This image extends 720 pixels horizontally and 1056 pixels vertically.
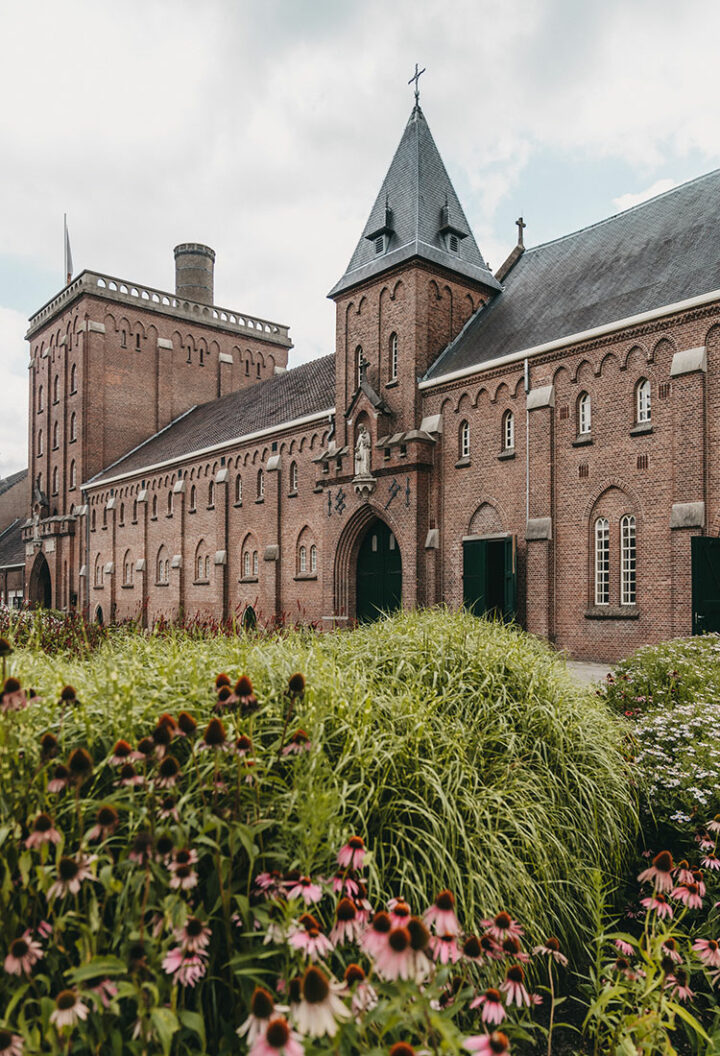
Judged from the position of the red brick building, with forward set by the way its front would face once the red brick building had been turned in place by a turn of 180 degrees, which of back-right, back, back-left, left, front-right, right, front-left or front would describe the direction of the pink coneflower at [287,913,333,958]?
back-right

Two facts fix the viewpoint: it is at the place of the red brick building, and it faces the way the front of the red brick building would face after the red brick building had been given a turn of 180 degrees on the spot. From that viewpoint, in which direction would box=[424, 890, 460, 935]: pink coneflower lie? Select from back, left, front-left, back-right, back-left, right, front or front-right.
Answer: back-right

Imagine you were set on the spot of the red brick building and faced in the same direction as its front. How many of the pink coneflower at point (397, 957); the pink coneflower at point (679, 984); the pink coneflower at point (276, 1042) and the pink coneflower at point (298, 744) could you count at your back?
0

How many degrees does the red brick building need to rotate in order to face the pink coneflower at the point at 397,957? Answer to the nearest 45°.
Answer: approximately 45° to its left

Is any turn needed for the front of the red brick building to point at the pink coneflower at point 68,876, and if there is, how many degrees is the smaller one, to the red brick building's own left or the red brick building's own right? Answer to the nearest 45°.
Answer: approximately 45° to the red brick building's own left

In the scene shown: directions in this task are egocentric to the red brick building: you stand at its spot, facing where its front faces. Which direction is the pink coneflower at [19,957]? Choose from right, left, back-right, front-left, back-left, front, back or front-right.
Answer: front-left

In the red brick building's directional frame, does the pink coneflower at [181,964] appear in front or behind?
in front

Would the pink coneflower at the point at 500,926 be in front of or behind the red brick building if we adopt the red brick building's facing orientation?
in front

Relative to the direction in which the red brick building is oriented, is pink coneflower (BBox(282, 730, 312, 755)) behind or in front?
in front

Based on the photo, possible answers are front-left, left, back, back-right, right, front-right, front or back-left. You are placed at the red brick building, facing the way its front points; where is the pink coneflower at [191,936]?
front-left

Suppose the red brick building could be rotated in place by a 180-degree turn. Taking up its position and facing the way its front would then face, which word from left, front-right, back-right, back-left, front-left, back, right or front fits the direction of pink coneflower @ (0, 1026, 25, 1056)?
back-right

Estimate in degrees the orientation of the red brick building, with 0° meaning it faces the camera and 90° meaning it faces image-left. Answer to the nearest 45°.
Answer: approximately 45°

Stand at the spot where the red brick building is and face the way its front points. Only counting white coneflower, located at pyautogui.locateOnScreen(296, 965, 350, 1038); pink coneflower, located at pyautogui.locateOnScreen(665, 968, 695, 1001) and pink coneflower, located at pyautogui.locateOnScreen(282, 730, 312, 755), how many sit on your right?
0

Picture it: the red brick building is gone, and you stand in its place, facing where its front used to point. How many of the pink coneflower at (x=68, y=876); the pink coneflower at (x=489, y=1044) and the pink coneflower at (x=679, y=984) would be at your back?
0

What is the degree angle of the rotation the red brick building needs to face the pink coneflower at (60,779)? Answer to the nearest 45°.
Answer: approximately 45° to its left

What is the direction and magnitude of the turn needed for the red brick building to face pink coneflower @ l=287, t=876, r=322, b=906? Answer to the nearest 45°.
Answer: approximately 45° to its left

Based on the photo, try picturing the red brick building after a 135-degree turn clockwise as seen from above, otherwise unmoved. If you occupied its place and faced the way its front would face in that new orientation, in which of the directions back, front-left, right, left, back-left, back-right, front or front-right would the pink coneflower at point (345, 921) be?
back
